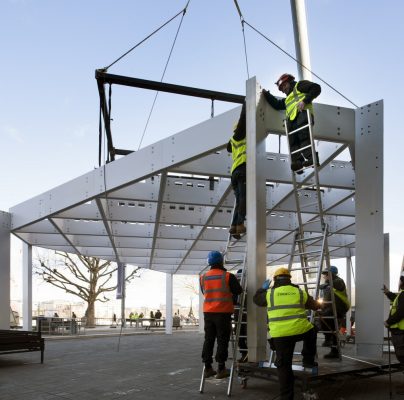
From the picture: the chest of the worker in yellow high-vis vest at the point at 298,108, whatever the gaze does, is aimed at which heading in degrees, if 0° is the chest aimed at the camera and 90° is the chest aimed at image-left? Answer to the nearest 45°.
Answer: approximately 45°

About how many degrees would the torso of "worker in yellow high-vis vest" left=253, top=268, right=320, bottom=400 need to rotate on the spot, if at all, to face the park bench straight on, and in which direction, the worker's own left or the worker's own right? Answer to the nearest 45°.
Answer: approximately 45° to the worker's own left

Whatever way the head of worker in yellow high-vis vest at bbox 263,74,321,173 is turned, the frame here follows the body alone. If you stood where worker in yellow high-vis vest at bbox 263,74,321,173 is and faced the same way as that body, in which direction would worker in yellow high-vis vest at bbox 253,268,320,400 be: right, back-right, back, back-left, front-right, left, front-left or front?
front-left

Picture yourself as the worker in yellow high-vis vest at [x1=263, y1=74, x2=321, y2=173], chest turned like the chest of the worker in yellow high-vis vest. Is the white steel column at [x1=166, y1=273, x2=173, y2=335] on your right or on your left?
on your right

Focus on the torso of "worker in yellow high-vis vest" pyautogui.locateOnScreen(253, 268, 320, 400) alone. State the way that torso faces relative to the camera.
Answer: away from the camera

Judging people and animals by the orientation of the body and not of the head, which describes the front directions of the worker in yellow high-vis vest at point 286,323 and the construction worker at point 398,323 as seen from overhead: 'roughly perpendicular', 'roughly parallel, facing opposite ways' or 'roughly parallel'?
roughly perpendicular

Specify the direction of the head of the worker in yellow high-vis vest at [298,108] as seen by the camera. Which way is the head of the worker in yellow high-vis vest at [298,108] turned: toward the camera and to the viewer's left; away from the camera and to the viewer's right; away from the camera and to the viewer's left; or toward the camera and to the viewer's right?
toward the camera and to the viewer's left

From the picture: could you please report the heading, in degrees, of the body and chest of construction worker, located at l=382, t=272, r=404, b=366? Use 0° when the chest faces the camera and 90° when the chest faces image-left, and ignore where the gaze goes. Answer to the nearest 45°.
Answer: approximately 90°

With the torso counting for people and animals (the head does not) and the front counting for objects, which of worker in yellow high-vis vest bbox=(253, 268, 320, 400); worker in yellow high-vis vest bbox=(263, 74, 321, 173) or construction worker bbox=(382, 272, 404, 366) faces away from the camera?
worker in yellow high-vis vest bbox=(253, 268, 320, 400)

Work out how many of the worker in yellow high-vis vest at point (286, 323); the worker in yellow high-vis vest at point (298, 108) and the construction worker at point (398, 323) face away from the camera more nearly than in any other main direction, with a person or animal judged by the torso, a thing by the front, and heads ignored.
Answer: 1

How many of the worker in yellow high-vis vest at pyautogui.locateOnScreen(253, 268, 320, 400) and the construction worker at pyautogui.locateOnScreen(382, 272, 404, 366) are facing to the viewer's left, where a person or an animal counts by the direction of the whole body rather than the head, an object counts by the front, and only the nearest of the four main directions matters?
1

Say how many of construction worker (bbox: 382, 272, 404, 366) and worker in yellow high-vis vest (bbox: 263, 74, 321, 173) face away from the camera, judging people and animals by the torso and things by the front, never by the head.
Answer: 0
